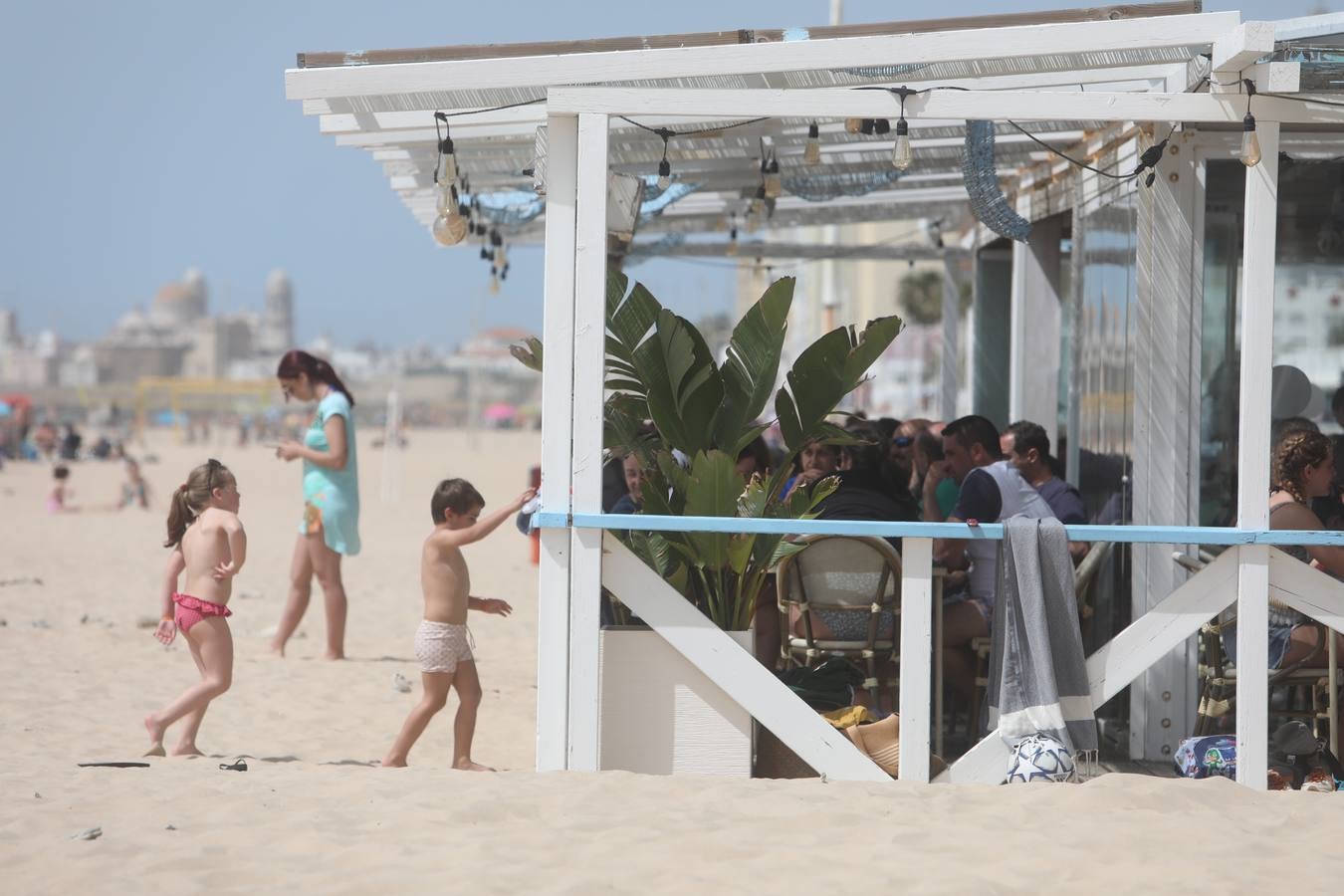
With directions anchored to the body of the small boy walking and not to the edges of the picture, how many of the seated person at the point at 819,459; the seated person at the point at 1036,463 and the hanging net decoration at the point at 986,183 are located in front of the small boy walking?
3

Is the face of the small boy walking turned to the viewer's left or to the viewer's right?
to the viewer's right

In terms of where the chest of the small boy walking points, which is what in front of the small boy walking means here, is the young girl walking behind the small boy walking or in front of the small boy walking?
behind

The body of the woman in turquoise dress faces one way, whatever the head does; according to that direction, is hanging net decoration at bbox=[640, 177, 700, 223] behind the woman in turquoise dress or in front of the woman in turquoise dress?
behind

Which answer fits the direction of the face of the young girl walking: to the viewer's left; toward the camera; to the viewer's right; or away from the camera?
to the viewer's right

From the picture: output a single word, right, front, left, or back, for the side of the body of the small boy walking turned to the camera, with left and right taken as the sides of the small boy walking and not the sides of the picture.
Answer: right

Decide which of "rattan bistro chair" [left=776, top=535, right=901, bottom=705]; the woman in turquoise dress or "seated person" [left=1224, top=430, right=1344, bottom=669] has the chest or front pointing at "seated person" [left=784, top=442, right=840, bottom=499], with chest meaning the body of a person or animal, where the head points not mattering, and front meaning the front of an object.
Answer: the rattan bistro chair

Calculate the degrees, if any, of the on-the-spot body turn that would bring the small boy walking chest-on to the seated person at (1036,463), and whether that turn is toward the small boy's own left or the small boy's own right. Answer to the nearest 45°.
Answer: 0° — they already face them

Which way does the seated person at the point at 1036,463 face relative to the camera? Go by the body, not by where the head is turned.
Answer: to the viewer's left

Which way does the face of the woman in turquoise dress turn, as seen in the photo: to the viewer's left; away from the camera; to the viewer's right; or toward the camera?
to the viewer's left

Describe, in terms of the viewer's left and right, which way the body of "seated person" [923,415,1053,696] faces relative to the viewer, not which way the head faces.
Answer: facing to the left of the viewer

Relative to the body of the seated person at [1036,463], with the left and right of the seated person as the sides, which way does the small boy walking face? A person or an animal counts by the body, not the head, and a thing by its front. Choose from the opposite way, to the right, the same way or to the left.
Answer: the opposite way

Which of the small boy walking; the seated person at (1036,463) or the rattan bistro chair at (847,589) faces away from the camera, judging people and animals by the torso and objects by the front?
the rattan bistro chair

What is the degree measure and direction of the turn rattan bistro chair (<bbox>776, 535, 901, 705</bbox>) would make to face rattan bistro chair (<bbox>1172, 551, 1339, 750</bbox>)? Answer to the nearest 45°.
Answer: approximately 90° to its right

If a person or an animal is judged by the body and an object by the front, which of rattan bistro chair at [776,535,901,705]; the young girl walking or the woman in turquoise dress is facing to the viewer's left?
the woman in turquoise dress

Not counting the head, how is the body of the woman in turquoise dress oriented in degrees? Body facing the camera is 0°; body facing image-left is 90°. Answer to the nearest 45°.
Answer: approximately 90°

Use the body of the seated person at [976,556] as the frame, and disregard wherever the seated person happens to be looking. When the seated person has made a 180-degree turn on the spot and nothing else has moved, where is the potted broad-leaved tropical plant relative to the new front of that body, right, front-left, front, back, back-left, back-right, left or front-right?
back-right
